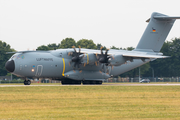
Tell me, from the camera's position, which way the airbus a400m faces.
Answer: facing the viewer and to the left of the viewer
